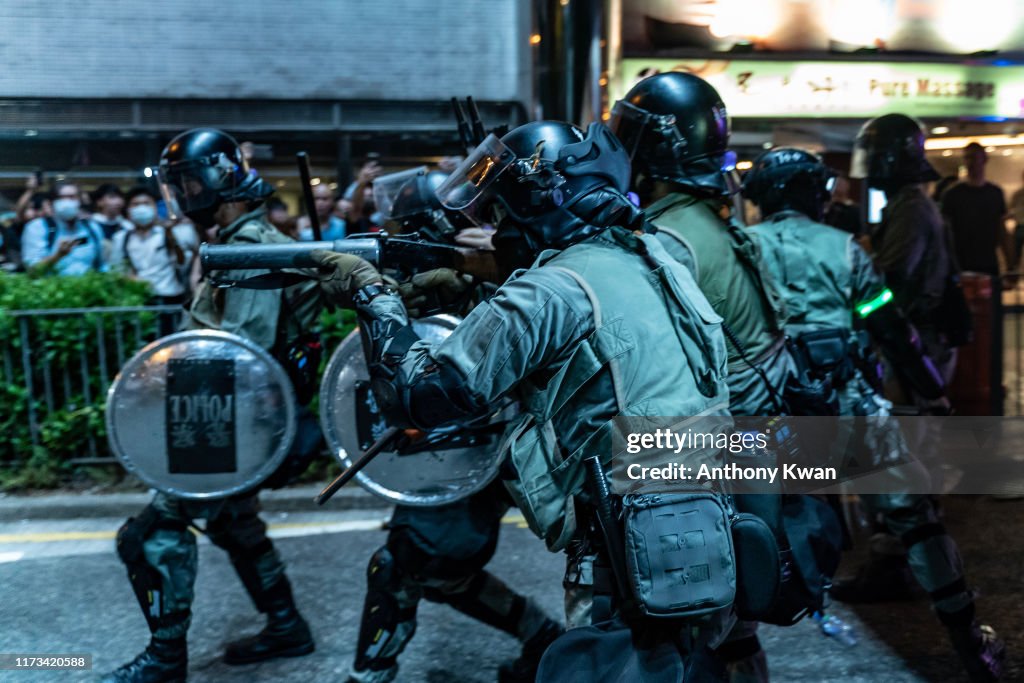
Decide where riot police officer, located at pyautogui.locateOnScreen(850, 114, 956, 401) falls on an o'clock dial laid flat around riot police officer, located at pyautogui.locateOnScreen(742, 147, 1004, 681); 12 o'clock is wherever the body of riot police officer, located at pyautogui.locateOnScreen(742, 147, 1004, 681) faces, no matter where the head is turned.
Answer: riot police officer, located at pyautogui.locateOnScreen(850, 114, 956, 401) is roughly at 2 o'clock from riot police officer, located at pyautogui.locateOnScreen(742, 147, 1004, 681).

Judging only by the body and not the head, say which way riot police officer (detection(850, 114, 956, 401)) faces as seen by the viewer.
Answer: to the viewer's left

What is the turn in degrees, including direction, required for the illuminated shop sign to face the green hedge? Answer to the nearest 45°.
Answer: approximately 45° to its right

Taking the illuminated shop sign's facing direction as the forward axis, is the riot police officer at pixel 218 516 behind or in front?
in front

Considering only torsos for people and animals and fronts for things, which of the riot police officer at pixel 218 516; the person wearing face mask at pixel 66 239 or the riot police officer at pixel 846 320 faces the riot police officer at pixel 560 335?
the person wearing face mask

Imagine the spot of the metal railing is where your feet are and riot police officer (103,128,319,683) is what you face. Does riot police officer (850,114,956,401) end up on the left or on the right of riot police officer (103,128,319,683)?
left

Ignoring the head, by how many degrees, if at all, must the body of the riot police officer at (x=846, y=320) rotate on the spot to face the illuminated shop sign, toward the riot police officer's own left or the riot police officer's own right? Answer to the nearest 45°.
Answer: approximately 45° to the riot police officer's own right

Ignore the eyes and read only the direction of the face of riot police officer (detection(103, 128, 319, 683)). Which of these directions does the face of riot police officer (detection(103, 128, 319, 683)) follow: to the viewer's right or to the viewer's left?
to the viewer's left

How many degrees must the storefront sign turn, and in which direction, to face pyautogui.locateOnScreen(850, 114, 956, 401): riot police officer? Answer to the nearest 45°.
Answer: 0° — it already faces them

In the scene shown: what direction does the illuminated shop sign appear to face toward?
toward the camera

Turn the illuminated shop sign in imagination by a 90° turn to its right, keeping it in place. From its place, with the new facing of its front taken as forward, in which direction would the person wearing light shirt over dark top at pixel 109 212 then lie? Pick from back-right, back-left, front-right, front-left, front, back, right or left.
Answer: front

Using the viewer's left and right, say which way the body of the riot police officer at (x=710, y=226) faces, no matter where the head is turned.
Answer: facing to the left of the viewer

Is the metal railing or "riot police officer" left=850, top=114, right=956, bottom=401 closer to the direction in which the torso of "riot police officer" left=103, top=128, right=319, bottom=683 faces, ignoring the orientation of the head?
the metal railing

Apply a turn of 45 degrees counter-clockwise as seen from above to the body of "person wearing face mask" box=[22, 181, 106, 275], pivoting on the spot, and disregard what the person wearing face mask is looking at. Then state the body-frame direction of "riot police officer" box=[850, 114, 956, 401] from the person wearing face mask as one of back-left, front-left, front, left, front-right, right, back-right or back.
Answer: front

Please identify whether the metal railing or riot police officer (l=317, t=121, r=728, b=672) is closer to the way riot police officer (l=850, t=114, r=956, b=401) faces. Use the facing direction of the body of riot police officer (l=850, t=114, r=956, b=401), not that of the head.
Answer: the metal railing

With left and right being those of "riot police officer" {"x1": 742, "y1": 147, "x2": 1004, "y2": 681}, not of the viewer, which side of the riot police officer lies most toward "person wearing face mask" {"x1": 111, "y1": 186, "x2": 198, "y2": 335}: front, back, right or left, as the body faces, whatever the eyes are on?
front

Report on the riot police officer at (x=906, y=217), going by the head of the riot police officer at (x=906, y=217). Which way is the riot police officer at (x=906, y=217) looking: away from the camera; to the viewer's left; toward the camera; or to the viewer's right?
to the viewer's left

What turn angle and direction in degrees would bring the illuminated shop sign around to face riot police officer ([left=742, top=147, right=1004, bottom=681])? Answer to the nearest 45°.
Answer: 0° — it already faces them
